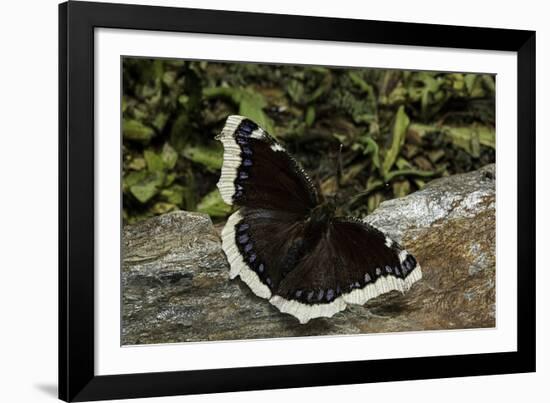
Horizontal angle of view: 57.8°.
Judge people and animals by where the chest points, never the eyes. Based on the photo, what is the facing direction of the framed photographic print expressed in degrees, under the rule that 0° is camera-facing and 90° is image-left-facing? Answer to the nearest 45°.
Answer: approximately 315°
